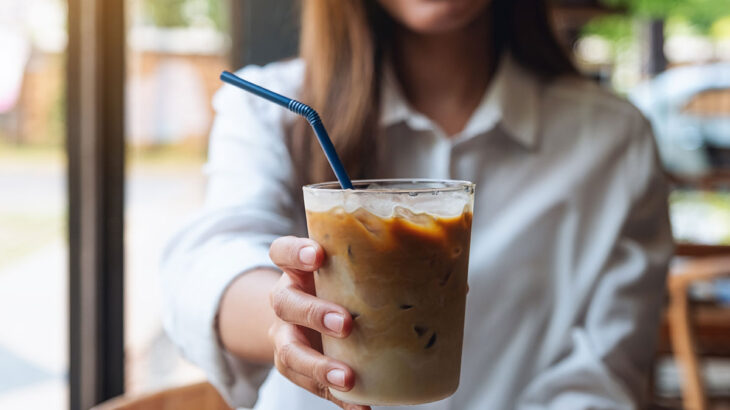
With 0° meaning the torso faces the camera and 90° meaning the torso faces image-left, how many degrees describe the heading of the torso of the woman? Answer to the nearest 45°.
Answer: approximately 0°

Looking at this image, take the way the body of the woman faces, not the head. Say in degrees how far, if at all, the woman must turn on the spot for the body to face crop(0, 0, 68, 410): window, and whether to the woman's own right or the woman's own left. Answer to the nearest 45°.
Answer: approximately 135° to the woman's own right

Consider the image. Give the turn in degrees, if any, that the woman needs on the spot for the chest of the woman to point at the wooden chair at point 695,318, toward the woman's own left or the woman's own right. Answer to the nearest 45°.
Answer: approximately 135° to the woman's own left

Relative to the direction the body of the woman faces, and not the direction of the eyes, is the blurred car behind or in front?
behind

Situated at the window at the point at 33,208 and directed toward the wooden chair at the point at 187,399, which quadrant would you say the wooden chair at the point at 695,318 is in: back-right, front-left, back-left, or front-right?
front-left
